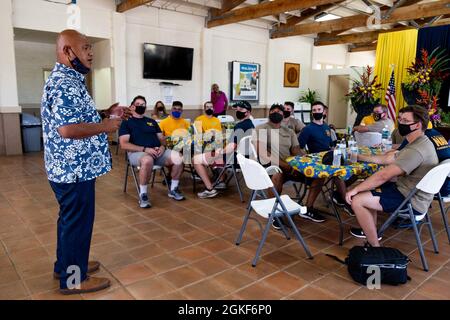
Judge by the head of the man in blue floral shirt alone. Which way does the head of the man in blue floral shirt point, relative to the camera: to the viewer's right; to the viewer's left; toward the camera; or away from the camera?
to the viewer's right

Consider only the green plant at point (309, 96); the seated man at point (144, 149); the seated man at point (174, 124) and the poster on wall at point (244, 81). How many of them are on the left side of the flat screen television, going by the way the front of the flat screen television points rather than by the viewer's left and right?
2

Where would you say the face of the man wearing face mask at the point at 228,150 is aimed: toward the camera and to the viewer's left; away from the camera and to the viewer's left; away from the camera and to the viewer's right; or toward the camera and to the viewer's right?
toward the camera and to the viewer's left

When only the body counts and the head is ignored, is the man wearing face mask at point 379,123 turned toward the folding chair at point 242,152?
yes

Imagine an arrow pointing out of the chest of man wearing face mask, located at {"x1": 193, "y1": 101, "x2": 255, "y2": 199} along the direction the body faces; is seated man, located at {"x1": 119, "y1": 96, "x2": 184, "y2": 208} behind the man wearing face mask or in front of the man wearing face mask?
in front

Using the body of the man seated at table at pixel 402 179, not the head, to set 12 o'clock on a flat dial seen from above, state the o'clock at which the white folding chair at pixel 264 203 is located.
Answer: The white folding chair is roughly at 11 o'clock from the man seated at table.

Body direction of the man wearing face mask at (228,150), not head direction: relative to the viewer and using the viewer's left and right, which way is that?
facing to the left of the viewer

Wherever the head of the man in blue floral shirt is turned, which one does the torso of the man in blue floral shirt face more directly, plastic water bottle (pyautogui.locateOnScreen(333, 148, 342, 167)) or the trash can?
the plastic water bottle

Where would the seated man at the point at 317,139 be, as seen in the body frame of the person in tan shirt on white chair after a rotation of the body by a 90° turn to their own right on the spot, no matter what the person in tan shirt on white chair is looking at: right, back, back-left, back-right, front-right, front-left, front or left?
front-left

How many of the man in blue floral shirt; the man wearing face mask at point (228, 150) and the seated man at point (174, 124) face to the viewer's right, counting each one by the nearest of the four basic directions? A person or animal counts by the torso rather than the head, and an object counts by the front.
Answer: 1

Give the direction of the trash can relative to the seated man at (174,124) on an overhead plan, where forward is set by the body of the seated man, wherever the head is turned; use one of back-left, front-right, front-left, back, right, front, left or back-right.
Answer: back-right

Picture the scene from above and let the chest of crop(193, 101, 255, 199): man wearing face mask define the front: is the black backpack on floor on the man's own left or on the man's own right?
on the man's own left

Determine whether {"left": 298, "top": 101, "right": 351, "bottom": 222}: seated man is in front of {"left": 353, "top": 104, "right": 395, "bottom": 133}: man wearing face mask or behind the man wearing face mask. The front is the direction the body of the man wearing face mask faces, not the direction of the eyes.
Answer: in front

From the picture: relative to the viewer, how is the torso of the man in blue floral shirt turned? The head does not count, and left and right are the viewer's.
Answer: facing to the right of the viewer

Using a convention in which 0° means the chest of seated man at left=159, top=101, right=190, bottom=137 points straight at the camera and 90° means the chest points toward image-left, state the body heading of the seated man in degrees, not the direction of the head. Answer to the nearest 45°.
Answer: approximately 0°
